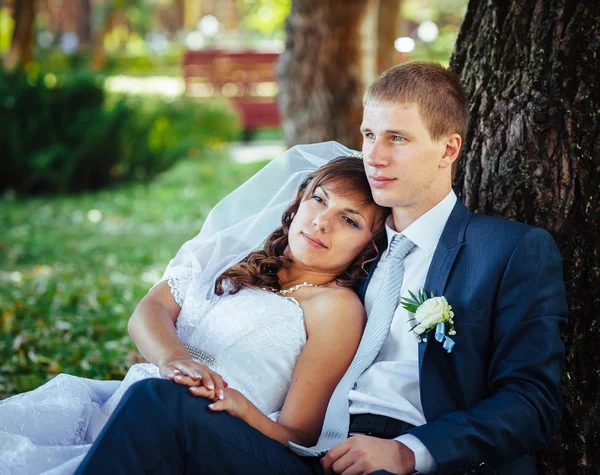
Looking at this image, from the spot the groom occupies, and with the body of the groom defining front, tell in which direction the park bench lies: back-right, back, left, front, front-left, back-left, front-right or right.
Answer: back-right

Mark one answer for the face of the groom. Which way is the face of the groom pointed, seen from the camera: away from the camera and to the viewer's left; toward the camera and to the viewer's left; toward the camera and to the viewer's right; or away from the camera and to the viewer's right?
toward the camera and to the viewer's left

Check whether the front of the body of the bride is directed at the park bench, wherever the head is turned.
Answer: no

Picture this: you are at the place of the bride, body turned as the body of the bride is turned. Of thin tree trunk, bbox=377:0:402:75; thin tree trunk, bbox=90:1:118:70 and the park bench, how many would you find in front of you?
0

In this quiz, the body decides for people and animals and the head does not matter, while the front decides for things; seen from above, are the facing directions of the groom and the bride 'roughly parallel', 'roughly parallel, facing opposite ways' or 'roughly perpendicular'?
roughly parallel

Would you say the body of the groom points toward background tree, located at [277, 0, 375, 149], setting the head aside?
no

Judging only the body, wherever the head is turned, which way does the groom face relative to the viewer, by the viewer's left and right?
facing the viewer and to the left of the viewer

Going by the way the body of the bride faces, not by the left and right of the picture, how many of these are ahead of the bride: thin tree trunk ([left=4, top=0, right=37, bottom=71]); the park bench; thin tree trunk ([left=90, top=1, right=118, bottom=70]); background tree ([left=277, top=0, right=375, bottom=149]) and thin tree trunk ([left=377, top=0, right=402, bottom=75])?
0

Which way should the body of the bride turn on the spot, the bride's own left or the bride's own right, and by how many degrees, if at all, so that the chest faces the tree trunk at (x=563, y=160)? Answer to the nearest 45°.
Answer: approximately 135° to the bride's own left

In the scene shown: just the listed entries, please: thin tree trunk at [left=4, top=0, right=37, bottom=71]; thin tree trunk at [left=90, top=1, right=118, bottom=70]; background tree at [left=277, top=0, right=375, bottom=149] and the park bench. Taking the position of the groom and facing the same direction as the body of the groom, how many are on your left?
0

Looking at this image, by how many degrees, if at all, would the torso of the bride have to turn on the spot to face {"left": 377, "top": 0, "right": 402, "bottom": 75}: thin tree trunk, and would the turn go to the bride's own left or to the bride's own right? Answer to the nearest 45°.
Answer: approximately 135° to the bride's own right
